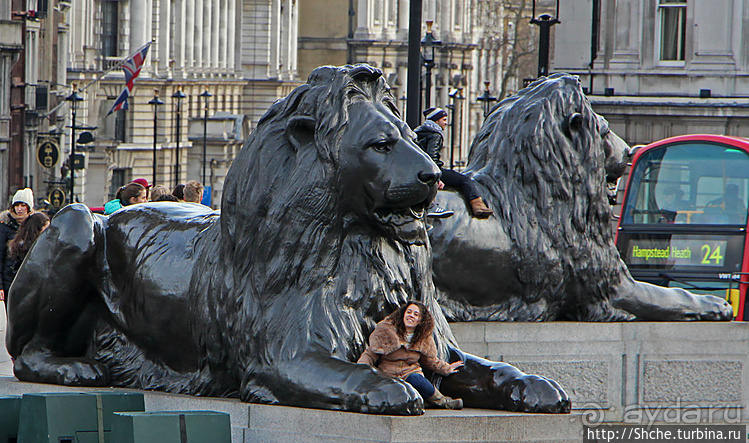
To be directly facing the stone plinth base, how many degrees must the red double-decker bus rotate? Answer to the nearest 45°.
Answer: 0° — it already faces it

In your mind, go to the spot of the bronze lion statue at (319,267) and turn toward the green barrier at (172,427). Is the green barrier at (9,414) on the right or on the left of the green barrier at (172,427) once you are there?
right

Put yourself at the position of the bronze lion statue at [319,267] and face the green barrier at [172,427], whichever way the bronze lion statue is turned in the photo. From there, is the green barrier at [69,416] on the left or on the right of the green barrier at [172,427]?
right

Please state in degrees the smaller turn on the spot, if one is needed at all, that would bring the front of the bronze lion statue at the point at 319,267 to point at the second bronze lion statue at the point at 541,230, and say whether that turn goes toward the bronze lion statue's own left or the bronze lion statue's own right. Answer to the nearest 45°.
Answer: approximately 90° to the bronze lion statue's own left

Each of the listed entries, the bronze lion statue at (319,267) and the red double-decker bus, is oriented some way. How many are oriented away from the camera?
0

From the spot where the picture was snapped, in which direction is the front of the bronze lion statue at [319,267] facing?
facing the viewer and to the right of the viewer

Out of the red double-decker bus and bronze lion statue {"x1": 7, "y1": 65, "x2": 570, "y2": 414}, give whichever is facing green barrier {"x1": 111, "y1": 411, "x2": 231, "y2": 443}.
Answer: the red double-decker bus

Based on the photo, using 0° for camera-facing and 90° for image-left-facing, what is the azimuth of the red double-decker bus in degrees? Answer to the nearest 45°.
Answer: approximately 0°

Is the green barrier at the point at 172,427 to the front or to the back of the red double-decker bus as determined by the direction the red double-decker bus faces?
to the front

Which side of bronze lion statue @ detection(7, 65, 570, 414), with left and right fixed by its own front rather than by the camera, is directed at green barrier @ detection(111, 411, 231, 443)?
right
